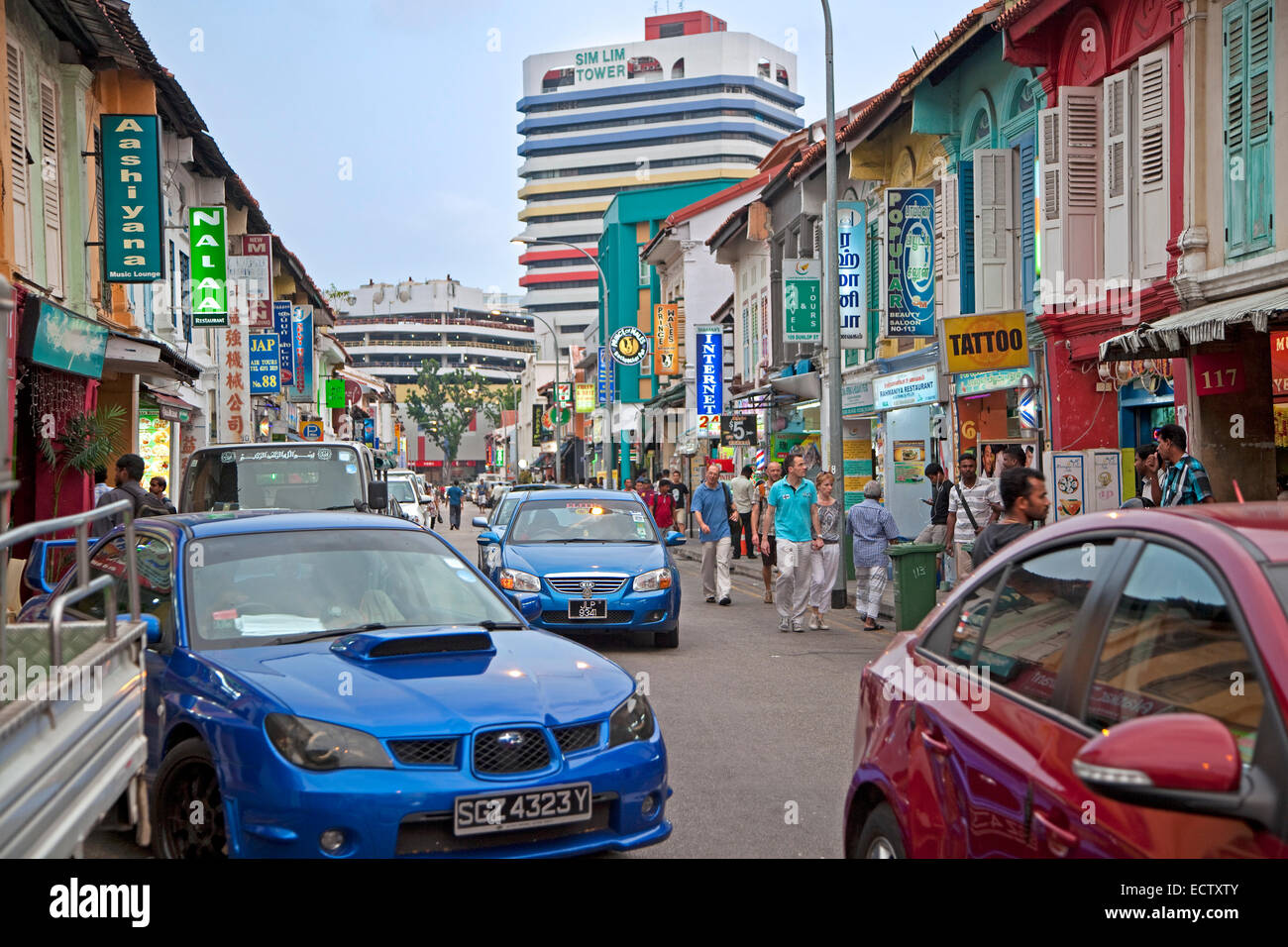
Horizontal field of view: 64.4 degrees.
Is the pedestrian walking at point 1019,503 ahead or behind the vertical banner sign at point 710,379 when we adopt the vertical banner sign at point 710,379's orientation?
ahead

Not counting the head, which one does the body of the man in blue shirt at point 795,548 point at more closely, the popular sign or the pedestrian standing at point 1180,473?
the pedestrian standing

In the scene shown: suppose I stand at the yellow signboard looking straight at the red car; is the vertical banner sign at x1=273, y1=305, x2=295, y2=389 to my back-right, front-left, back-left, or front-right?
back-right

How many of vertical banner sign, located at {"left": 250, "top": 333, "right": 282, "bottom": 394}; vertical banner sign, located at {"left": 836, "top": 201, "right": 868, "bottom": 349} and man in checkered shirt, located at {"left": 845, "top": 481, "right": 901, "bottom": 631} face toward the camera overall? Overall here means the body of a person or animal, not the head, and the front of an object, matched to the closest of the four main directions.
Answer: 2

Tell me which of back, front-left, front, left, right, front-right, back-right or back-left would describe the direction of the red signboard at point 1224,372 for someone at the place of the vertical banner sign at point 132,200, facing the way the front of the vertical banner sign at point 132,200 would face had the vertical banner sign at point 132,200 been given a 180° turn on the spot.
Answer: back-right

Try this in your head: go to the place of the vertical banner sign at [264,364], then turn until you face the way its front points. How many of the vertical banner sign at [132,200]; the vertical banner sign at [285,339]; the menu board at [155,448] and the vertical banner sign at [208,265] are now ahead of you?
3

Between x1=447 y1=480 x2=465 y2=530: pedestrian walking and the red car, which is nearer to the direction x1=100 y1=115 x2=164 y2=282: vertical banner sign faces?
the red car

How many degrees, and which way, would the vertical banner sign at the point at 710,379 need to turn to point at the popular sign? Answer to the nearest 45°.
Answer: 0° — it already faces it

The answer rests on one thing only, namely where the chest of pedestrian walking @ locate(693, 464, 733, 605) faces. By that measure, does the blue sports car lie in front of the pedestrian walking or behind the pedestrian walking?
in front
